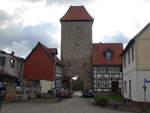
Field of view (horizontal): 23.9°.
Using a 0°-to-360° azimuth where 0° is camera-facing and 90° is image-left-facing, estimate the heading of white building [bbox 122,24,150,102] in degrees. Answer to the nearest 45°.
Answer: approximately 90°
